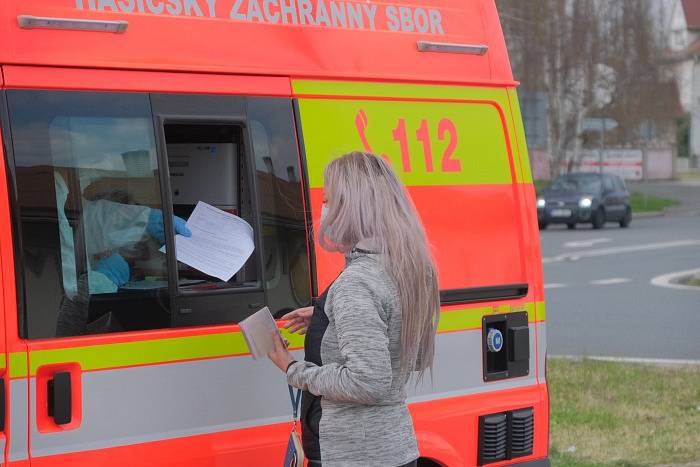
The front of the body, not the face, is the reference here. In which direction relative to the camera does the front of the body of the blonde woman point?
to the viewer's left

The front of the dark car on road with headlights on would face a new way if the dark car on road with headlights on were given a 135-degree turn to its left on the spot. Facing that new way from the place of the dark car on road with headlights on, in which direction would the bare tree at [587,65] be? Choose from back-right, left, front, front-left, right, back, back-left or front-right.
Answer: left

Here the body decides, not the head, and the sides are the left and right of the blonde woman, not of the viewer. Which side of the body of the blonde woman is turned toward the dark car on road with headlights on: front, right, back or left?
right

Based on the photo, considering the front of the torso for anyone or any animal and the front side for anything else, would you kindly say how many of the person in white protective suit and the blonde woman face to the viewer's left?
1

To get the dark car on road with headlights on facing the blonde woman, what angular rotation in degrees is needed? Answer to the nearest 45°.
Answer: approximately 45° to its left

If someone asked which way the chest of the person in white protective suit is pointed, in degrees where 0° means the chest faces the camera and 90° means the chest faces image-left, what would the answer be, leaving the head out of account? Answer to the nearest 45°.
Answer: approximately 270°

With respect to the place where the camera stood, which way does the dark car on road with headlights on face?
facing the viewer and to the left of the viewer

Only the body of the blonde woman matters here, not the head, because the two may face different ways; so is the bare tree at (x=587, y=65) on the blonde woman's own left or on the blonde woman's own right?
on the blonde woman's own right
